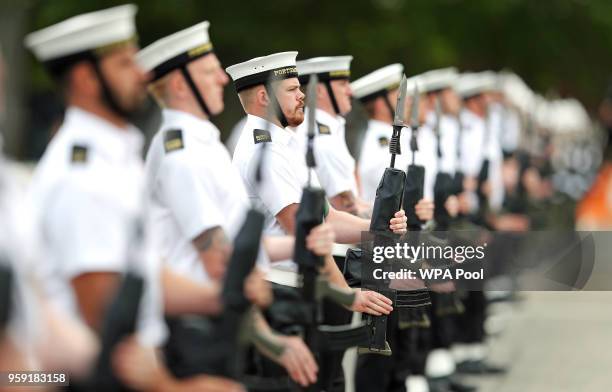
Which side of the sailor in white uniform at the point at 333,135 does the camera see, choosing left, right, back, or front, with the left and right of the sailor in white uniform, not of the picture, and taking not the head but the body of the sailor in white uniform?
right
